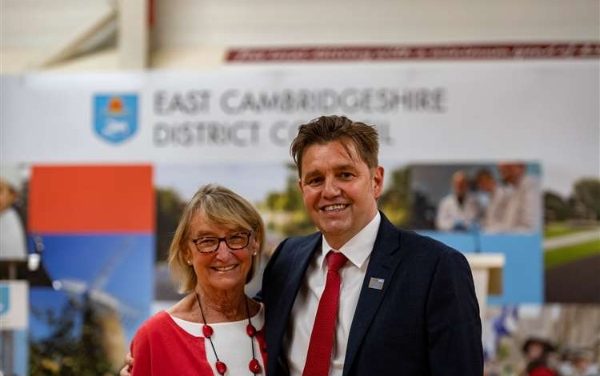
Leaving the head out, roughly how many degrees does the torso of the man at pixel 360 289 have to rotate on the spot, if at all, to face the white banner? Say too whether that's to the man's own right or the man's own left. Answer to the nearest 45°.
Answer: approximately 135° to the man's own right

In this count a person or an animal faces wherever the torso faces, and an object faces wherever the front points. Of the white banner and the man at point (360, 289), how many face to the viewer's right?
0

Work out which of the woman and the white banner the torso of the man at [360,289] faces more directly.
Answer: the woman

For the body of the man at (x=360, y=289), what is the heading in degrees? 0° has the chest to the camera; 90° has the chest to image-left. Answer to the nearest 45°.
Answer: approximately 45°

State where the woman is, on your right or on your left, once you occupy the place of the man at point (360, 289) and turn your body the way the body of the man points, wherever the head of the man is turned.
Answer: on your right

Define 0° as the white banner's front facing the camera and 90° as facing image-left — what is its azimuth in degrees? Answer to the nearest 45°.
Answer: approximately 0°

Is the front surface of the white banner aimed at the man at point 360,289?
yes

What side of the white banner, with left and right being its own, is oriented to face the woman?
front
